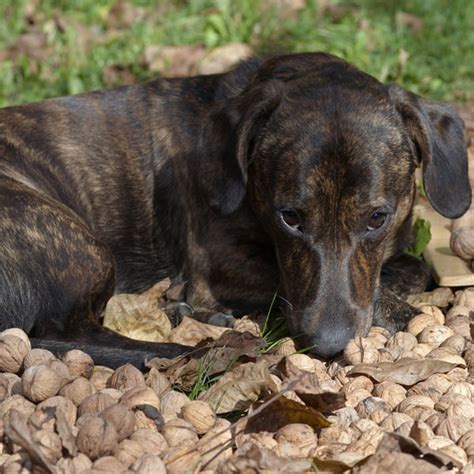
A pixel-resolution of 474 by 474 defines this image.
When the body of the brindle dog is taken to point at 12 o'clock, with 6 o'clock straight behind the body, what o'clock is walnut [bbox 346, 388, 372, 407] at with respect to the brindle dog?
The walnut is roughly at 2 o'clock from the brindle dog.

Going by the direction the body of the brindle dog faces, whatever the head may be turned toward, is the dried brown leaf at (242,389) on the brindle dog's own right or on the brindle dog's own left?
on the brindle dog's own right

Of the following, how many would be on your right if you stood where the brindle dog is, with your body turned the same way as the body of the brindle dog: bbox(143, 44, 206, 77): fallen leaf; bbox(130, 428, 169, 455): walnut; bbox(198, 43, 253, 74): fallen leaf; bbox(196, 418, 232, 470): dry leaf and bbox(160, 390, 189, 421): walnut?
3

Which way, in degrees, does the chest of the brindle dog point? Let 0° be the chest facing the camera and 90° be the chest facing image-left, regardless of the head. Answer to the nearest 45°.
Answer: approximately 270°

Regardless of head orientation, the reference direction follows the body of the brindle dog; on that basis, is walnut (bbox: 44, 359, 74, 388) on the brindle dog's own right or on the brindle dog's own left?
on the brindle dog's own right

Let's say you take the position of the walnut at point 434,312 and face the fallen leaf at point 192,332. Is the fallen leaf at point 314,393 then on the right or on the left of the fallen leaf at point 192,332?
left

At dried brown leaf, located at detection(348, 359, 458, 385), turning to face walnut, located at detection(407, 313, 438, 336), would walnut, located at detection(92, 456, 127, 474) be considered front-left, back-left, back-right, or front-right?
back-left

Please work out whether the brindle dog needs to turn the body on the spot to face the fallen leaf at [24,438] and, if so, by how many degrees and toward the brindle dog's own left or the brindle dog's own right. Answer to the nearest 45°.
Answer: approximately 90° to the brindle dog's own right

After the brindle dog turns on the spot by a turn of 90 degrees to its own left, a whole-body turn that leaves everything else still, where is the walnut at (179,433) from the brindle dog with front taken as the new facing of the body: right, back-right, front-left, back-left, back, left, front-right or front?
back
